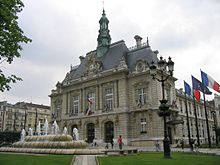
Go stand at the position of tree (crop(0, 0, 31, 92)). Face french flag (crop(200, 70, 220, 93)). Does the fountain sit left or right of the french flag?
left

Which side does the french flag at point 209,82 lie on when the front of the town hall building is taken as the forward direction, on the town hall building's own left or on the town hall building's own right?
on the town hall building's own left

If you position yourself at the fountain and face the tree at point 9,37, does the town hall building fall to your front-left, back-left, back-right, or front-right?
back-left

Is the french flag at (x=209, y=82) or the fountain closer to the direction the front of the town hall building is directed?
the fountain

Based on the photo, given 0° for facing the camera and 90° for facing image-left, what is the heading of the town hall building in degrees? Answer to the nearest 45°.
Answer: approximately 45°

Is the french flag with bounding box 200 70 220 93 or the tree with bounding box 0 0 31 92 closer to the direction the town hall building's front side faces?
the tree

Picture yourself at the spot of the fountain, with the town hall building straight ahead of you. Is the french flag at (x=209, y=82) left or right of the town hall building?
right
